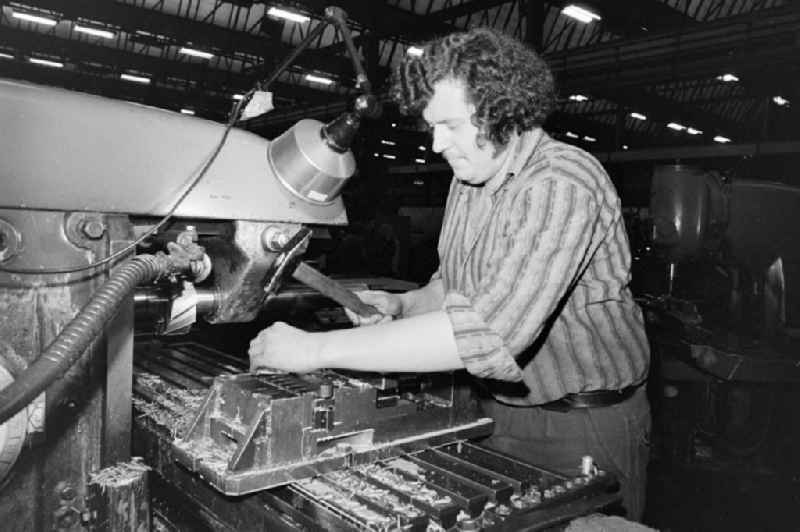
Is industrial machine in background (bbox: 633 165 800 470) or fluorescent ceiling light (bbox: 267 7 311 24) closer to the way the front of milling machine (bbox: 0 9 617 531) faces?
the industrial machine in background

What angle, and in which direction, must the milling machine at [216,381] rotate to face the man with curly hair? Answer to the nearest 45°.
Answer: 0° — it already faces them

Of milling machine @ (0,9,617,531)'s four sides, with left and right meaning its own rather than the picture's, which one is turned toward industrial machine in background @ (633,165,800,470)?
front

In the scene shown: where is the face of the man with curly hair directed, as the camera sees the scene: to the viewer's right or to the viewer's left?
to the viewer's left

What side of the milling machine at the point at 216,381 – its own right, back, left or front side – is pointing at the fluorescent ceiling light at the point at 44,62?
left

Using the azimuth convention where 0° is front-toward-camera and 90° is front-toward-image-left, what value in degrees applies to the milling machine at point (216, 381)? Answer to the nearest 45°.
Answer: approximately 225°

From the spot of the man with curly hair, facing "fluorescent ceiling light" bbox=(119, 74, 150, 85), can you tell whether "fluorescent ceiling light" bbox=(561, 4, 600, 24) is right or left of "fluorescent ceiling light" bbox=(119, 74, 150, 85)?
right
